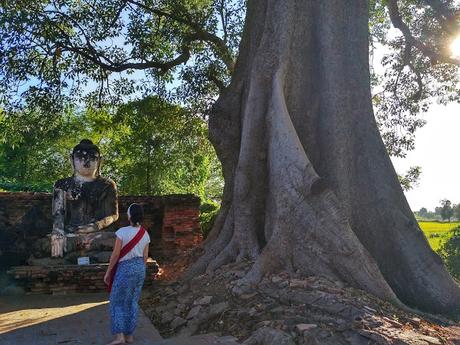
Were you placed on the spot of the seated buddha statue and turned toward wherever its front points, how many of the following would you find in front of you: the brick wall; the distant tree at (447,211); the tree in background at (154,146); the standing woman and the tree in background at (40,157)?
1

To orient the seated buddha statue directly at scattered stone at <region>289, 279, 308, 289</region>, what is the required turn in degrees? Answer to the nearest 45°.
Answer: approximately 45° to its left

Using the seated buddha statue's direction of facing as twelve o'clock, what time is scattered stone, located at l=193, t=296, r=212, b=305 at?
The scattered stone is roughly at 11 o'clock from the seated buddha statue.

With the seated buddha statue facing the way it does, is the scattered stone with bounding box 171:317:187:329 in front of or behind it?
in front

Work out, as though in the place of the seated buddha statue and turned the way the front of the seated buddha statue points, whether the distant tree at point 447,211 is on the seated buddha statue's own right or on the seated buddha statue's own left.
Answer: on the seated buddha statue's own left

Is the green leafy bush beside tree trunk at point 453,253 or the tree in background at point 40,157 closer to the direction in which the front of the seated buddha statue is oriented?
the green leafy bush beside tree trunk

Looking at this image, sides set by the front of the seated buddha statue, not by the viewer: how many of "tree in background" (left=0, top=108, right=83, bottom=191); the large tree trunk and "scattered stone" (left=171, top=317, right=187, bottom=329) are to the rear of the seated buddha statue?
1

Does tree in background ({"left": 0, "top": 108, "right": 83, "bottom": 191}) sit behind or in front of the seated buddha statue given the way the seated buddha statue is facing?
behind

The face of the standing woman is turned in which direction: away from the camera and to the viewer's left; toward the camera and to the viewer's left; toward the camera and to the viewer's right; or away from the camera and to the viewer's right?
away from the camera and to the viewer's left

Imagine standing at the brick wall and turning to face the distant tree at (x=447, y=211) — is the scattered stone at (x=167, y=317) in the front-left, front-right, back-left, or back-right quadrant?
back-right

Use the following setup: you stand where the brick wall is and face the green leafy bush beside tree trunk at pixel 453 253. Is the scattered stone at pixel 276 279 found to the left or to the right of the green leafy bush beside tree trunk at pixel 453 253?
right

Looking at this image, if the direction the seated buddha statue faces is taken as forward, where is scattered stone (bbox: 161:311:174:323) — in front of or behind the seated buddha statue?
in front

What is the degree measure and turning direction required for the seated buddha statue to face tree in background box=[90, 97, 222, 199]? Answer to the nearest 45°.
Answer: approximately 180°

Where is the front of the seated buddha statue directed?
toward the camera

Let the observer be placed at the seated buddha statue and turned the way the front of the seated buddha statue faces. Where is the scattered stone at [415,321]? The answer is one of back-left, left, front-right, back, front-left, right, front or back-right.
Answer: front-left

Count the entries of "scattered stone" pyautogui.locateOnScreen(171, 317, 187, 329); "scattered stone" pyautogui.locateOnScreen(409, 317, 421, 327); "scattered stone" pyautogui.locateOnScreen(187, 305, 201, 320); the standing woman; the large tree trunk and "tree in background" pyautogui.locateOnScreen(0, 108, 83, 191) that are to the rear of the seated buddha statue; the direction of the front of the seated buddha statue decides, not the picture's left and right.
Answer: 1
